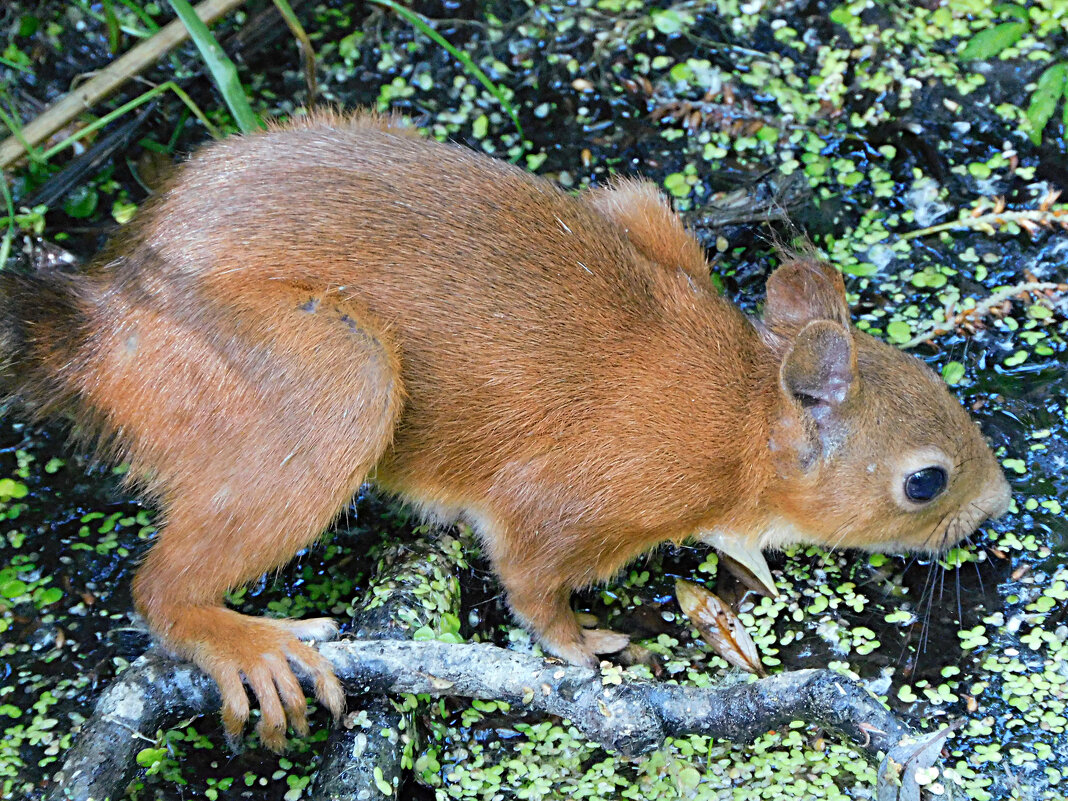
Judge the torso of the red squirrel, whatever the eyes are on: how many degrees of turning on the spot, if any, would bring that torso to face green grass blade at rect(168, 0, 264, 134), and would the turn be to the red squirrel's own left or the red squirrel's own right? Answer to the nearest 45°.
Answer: approximately 90° to the red squirrel's own left

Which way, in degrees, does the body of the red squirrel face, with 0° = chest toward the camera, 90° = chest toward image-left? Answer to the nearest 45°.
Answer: approximately 270°

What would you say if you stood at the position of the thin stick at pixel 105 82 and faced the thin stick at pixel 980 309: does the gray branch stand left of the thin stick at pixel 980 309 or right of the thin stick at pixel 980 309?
right

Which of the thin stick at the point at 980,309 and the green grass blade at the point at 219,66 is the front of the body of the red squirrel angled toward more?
the thin stick

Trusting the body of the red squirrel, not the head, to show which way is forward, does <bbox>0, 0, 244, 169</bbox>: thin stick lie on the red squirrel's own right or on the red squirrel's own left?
on the red squirrel's own left

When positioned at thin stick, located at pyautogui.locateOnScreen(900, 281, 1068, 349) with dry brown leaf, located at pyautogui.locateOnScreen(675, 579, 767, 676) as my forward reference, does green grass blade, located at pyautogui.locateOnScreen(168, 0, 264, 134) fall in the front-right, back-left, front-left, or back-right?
front-right

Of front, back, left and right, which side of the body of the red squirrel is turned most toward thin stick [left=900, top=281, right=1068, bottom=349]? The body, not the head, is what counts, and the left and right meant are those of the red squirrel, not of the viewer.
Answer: front
